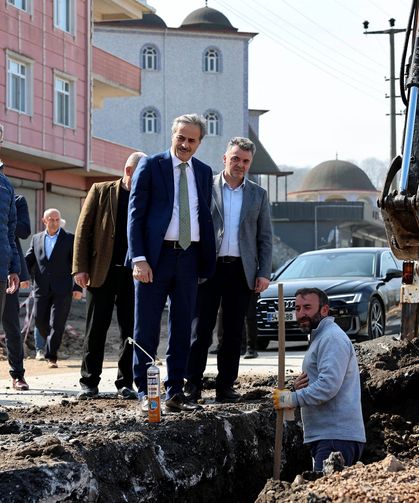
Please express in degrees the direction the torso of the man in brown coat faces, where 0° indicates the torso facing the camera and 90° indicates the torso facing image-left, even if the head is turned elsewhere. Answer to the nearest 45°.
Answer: approximately 315°

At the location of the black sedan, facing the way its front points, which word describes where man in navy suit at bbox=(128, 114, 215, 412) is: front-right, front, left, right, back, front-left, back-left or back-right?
front-left

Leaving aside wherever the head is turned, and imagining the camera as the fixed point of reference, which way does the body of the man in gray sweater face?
to the viewer's left

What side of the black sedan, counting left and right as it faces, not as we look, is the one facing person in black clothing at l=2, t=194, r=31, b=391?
front

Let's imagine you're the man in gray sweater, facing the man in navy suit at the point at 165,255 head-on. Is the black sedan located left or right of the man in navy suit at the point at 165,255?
right

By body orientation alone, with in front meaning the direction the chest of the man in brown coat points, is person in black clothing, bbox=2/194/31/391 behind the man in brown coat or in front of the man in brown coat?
behind

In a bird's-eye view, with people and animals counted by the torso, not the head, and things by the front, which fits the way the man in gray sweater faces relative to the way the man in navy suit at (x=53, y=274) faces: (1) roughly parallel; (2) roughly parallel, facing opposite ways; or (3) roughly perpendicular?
roughly perpendicular

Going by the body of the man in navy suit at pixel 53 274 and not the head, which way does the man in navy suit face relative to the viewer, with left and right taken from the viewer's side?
facing the viewer

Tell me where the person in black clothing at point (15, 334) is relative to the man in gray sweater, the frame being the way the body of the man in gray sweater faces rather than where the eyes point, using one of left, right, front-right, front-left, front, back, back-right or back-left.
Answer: front-right

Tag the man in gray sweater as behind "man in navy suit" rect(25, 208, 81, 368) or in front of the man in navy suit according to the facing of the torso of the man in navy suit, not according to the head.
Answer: in front
